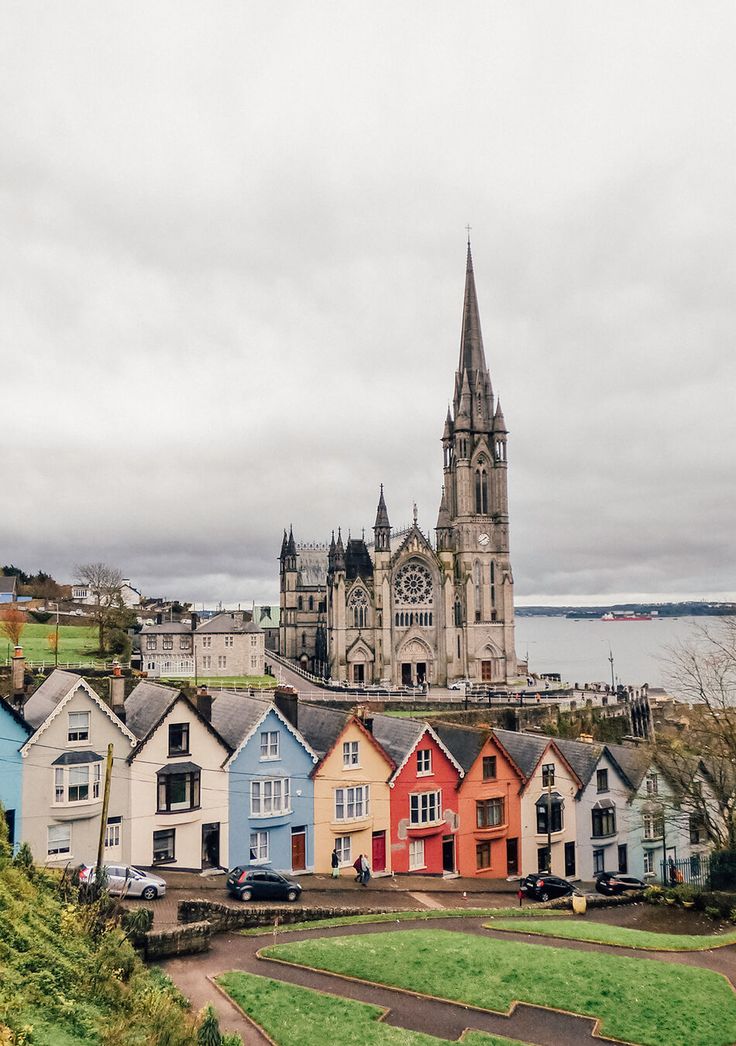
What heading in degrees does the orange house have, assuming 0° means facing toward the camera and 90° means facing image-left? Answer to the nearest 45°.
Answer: approximately 315°

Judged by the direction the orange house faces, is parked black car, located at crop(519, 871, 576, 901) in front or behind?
in front

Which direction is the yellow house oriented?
toward the camera

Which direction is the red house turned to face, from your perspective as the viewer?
facing the viewer and to the right of the viewer

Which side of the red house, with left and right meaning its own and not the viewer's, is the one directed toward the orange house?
left

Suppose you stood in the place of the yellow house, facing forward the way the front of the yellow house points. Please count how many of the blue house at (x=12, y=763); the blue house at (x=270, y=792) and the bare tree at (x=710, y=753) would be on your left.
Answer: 1

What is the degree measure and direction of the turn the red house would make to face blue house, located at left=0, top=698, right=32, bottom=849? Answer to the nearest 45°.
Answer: approximately 90° to its right

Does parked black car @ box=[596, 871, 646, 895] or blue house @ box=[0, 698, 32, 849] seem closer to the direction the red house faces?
the parked black car

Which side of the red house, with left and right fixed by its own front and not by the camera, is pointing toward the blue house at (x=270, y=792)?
right

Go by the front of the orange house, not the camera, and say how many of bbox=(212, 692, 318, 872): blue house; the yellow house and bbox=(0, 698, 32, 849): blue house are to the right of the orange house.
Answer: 3

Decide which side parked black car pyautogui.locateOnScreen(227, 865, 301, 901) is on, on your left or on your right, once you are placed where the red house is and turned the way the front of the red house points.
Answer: on your right

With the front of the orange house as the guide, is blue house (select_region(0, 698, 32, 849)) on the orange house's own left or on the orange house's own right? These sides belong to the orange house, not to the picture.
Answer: on the orange house's own right

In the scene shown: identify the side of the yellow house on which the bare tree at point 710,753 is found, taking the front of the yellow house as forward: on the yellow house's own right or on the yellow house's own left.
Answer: on the yellow house's own left

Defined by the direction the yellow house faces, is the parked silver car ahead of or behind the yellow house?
ahead

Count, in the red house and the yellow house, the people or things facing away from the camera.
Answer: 0
